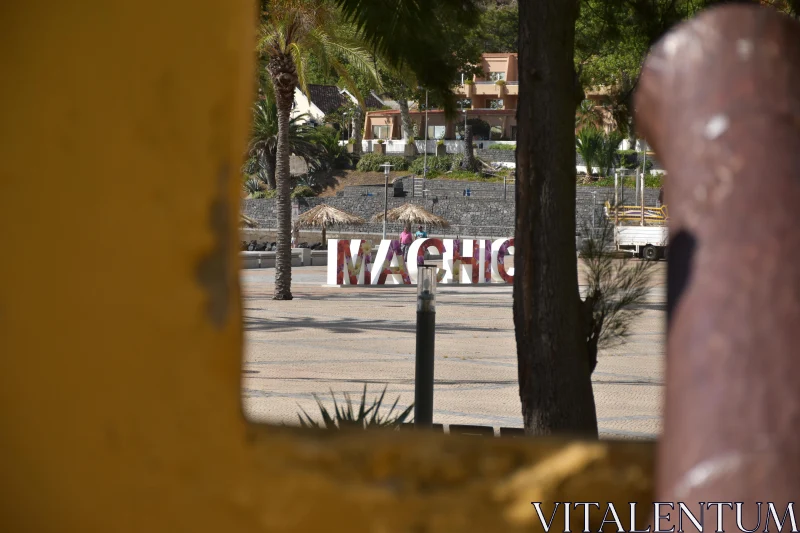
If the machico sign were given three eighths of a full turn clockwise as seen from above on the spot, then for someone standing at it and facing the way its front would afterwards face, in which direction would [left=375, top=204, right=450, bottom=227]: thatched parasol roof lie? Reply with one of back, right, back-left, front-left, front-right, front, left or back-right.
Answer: right

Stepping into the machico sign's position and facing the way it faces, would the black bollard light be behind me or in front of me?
in front

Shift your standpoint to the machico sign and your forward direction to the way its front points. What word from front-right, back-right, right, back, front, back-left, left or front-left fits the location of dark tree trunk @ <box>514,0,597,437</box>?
front-right

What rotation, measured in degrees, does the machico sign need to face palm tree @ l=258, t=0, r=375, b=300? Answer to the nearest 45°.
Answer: approximately 90° to its right

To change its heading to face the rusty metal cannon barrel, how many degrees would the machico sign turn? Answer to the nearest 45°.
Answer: approximately 45° to its right

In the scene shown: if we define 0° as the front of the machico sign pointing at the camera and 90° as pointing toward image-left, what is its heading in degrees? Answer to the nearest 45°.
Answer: approximately 315°
